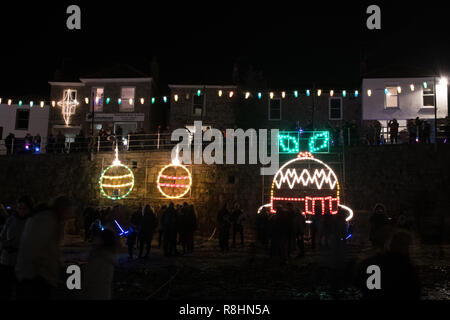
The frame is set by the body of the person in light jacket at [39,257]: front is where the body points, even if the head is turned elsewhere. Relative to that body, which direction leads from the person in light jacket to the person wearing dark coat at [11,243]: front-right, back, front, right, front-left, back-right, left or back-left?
left

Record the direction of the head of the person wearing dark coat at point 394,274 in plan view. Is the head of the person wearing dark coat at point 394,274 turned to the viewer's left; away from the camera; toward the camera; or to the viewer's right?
away from the camera

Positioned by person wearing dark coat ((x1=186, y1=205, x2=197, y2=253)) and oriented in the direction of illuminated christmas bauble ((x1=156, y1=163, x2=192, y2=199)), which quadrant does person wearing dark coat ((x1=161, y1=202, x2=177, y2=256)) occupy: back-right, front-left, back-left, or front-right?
back-left
